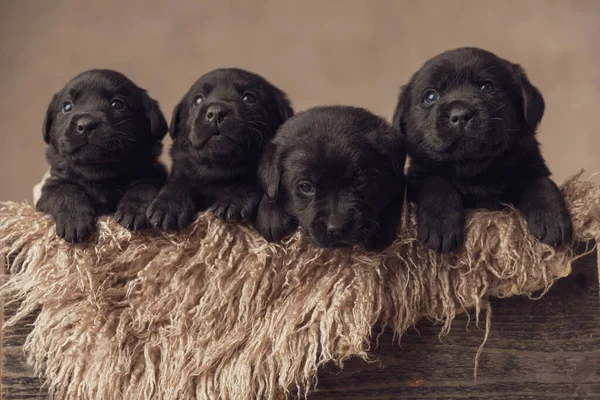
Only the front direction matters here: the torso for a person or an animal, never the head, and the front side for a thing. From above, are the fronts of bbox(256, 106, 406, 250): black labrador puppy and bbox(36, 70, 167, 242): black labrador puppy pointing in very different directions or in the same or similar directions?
same or similar directions

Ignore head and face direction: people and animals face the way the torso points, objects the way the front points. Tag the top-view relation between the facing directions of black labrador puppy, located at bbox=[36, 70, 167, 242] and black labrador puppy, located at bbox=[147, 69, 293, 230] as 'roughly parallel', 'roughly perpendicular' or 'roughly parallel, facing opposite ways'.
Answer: roughly parallel

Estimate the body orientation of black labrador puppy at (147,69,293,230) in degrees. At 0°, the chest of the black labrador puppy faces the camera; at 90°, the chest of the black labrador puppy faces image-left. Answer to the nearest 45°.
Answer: approximately 0°

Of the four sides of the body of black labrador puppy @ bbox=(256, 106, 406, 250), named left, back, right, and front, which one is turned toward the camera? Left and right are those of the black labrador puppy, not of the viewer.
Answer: front

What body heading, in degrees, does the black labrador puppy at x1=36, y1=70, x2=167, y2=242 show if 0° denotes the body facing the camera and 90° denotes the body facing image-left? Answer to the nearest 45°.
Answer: approximately 0°

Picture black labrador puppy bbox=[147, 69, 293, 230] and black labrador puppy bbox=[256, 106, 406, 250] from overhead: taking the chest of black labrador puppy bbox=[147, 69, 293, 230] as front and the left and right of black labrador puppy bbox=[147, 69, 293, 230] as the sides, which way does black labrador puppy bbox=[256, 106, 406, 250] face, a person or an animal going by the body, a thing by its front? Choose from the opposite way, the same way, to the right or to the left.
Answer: the same way

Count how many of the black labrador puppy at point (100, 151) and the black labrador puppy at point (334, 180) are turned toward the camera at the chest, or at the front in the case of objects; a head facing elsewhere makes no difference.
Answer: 2

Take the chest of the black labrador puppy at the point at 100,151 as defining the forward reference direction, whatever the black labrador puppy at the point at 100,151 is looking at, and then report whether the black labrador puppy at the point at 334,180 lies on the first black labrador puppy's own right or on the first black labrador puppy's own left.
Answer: on the first black labrador puppy's own left
